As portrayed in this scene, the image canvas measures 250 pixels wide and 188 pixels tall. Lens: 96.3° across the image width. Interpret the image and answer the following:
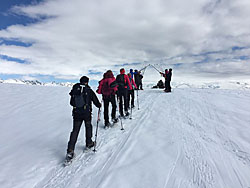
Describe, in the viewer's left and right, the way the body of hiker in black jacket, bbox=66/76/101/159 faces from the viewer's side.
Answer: facing away from the viewer and to the right of the viewer

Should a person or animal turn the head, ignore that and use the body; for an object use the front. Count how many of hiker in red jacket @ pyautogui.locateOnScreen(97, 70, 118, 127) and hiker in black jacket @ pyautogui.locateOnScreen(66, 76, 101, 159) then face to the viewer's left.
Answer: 0

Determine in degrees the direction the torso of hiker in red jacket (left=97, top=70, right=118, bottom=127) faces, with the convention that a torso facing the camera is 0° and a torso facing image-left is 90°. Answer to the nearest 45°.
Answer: approximately 180°

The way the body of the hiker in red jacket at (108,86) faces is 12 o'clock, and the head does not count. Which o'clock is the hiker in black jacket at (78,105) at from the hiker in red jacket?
The hiker in black jacket is roughly at 7 o'clock from the hiker in red jacket.

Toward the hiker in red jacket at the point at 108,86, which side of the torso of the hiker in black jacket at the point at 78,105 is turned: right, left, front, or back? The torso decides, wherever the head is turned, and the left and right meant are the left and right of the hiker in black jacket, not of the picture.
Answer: front
